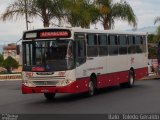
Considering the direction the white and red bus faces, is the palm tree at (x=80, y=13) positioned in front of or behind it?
behind

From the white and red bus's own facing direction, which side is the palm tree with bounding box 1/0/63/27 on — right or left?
on its right

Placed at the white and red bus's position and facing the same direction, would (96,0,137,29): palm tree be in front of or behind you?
behind

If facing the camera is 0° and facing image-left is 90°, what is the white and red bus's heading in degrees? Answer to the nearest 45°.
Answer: approximately 45°
